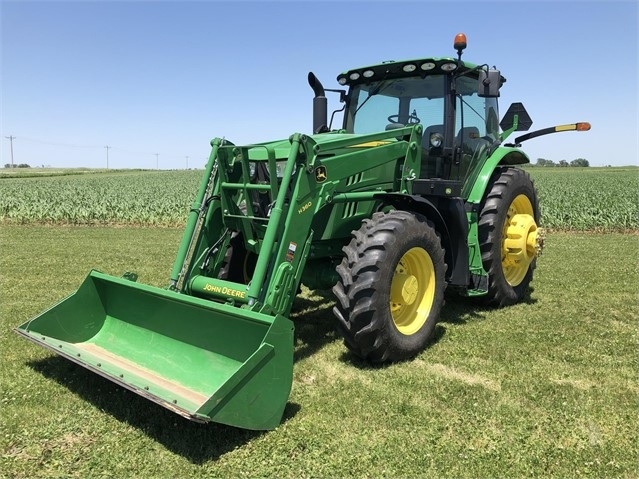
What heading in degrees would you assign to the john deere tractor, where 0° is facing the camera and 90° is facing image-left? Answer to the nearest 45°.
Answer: approximately 45°
